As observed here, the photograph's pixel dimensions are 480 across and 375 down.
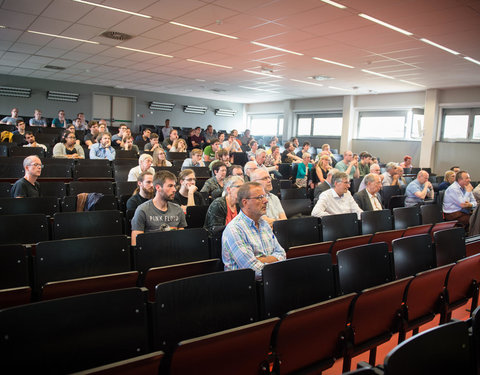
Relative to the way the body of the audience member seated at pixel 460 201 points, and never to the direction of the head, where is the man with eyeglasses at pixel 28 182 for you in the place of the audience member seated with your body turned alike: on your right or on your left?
on your right

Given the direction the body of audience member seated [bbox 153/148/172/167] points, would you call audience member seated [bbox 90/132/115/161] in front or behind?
behind

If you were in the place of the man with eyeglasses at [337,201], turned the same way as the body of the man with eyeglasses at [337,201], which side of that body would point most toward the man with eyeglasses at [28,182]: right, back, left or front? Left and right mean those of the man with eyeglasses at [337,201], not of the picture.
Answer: right

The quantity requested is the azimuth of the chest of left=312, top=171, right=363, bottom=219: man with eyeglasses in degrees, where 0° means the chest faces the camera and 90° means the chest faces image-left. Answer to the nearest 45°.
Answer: approximately 315°

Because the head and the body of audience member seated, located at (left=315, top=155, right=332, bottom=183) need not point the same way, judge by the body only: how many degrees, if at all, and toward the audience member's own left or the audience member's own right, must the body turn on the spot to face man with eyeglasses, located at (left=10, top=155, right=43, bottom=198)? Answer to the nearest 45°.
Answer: approximately 90° to the audience member's own right
